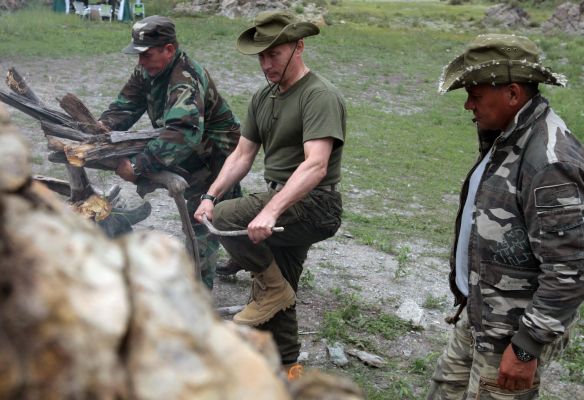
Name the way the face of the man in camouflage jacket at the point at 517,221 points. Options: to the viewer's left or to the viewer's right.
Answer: to the viewer's left

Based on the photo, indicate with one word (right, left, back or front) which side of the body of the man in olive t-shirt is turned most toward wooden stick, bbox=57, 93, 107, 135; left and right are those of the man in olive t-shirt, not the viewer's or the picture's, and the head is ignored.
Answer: right

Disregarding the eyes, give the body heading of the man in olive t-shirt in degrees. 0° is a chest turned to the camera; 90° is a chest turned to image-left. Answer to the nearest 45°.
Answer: approximately 45°

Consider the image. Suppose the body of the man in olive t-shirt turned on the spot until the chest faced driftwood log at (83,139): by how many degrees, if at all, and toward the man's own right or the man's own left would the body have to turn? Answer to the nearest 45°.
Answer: approximately 45° to the man's own right

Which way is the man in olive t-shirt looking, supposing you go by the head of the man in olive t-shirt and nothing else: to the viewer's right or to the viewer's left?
to the viewer's left

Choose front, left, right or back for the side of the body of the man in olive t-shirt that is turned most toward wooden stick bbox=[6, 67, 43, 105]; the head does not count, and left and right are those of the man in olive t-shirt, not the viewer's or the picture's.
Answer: right
